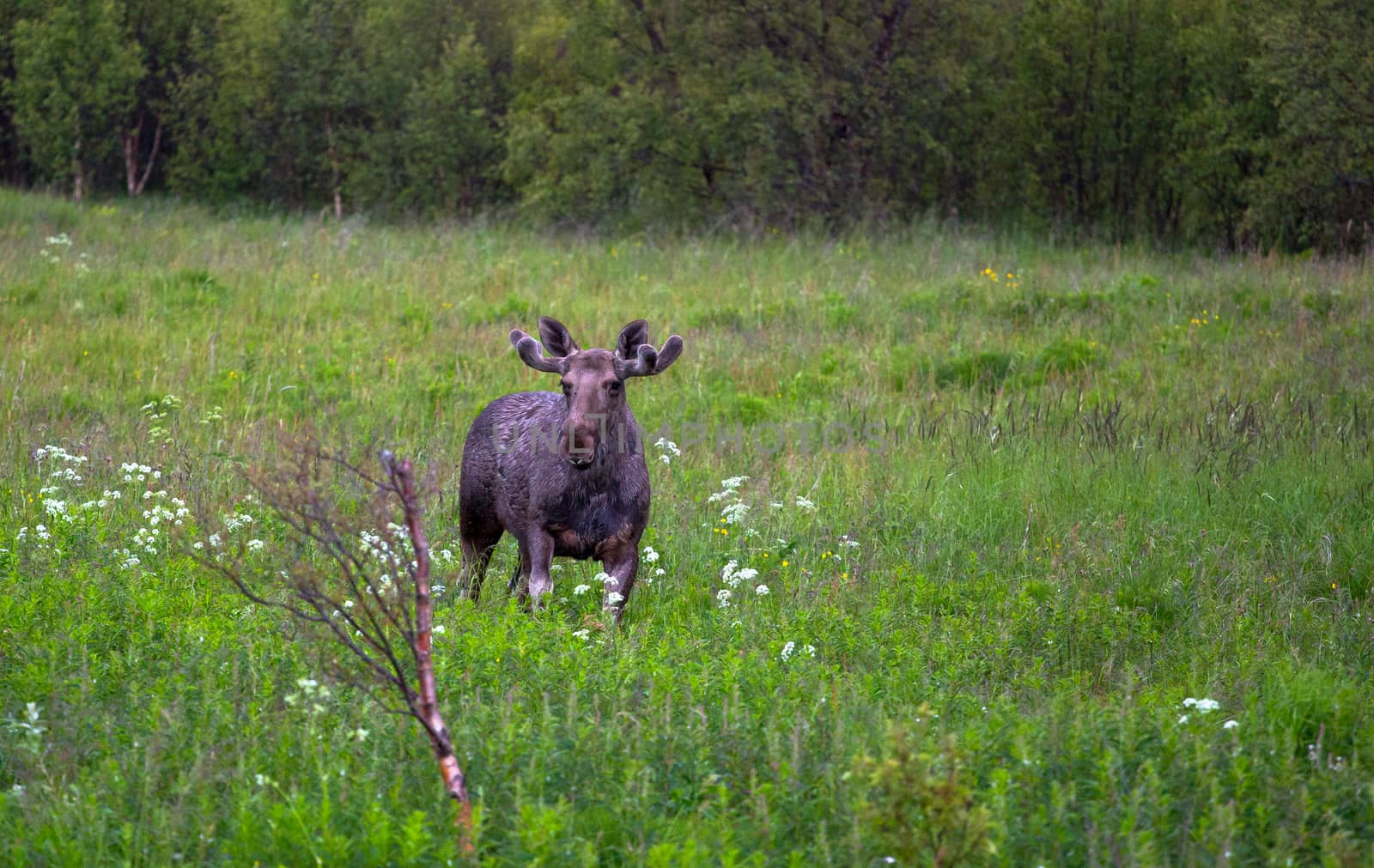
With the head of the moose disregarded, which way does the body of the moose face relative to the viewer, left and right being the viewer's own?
facing the viewer and to the right of the viewer

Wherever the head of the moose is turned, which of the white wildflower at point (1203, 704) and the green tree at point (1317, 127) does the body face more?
the white wildflower

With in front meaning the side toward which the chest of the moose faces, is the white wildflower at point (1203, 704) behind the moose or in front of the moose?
in front

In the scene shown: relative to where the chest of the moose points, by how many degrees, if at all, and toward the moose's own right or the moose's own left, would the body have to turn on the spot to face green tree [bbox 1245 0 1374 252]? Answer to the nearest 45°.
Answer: approximately 90° to the moose's own left

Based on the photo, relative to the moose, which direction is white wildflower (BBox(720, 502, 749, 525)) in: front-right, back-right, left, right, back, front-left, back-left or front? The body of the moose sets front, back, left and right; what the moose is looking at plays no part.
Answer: left
